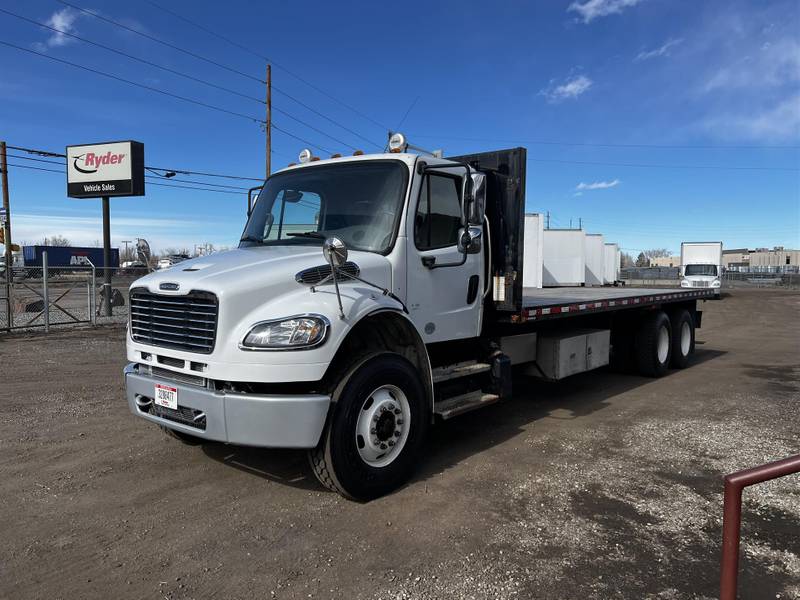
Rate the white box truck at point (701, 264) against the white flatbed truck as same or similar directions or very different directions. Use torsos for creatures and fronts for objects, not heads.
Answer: same or similar directions

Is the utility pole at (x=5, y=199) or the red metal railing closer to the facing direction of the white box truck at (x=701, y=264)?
the red metal railing

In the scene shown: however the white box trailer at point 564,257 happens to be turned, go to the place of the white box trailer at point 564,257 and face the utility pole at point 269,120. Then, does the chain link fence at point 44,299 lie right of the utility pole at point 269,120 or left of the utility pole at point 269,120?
left

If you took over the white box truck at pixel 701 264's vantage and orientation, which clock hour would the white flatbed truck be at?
The white flatbed truck is roughly at 12 o'clock from the white box truck.

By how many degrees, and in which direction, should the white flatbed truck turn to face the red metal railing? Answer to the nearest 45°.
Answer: approximately 90° to its left

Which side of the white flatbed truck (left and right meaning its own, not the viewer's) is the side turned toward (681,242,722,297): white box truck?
back

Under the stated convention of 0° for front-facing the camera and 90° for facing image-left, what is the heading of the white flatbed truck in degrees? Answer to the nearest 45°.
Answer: approximately 45°

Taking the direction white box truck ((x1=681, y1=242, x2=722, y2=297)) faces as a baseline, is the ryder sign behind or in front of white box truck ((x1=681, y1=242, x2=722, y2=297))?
in front

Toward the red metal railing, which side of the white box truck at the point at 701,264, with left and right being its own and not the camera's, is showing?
front

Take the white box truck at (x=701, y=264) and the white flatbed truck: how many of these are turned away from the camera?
0

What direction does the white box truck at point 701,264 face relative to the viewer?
toward the camera

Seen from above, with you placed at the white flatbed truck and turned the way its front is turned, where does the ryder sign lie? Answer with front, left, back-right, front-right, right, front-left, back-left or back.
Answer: right
